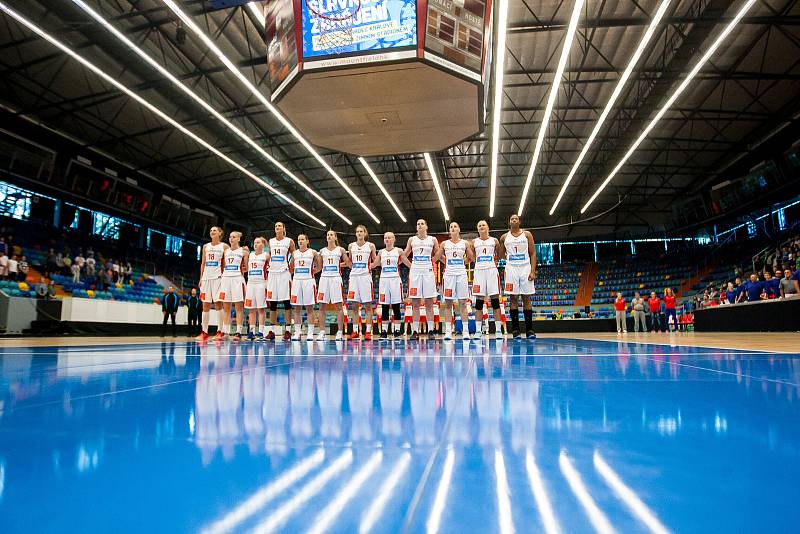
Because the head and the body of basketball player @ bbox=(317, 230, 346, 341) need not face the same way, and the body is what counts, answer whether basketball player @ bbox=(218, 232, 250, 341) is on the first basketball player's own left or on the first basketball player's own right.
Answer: on the first basketball player's own right

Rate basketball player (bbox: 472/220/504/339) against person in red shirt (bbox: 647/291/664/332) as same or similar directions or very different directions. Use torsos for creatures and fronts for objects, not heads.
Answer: same or similar directions

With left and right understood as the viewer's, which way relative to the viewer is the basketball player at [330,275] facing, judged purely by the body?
facing the viewer

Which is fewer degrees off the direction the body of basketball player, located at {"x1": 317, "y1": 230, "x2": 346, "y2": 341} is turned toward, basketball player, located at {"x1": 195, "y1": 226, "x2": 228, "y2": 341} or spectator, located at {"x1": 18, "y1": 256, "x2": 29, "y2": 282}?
the basketball player

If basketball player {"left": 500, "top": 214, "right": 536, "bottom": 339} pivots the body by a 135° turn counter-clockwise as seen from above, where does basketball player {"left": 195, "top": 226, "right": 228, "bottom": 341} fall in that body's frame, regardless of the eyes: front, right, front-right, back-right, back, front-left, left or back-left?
back-left

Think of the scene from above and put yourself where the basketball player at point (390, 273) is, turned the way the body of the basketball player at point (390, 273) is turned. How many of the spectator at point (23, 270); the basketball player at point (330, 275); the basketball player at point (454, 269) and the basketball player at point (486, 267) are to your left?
2

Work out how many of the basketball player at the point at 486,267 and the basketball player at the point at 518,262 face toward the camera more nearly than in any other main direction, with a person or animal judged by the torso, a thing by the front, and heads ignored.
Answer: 2

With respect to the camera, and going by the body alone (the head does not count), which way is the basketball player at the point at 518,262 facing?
toward the camera

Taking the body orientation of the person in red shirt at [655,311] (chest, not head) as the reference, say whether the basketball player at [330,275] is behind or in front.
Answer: in front

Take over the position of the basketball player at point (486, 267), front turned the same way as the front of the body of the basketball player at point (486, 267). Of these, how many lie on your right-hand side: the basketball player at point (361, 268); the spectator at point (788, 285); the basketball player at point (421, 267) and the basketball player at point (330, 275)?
3

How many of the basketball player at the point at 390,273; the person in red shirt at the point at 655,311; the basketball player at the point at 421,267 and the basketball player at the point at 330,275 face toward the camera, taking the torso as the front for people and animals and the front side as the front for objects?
4

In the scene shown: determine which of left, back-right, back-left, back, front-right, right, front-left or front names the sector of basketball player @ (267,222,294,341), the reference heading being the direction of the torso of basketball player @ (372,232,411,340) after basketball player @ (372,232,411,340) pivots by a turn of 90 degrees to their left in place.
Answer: back

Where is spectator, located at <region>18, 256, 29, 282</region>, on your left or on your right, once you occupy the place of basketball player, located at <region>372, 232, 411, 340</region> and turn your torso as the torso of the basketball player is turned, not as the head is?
on your right

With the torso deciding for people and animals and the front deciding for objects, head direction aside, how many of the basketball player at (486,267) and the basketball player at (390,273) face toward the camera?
2

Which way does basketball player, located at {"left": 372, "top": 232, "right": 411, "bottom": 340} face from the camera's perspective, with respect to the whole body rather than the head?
toward the camera

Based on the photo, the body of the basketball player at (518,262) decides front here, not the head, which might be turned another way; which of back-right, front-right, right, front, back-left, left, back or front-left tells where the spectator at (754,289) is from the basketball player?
back-left
